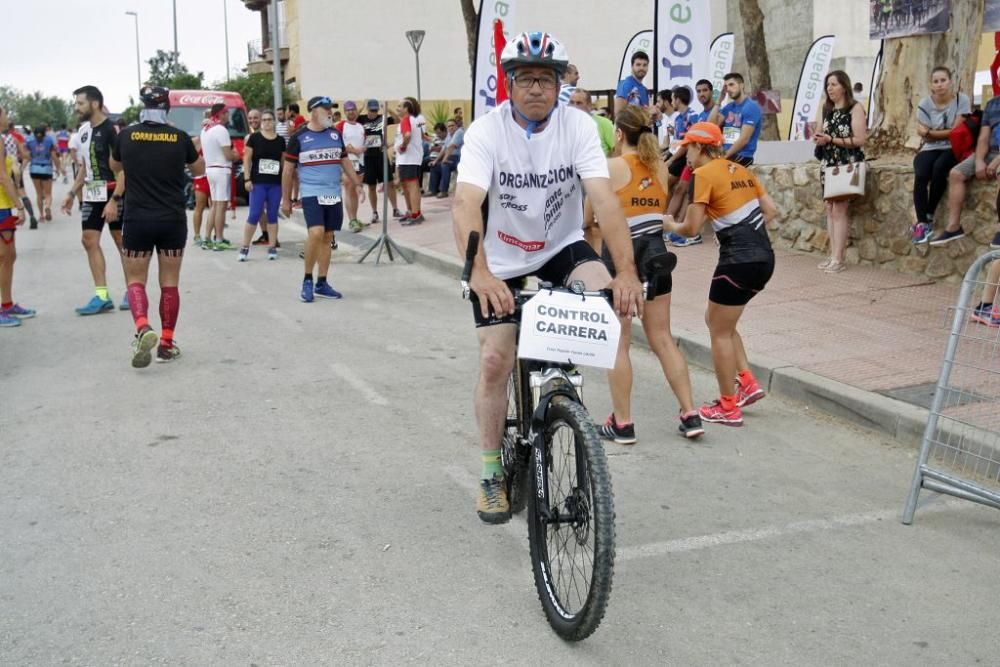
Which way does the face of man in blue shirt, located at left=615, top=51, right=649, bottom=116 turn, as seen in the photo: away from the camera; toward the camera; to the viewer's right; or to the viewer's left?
toward the camera

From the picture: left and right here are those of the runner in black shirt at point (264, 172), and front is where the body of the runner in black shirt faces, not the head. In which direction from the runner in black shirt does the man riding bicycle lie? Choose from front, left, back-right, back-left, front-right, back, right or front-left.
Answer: front

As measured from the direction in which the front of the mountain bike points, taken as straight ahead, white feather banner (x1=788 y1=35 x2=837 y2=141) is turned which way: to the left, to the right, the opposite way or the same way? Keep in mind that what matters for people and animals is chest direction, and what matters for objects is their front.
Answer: the same way

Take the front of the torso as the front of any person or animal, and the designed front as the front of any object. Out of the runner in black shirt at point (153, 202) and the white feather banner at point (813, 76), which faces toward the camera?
the white feather banner

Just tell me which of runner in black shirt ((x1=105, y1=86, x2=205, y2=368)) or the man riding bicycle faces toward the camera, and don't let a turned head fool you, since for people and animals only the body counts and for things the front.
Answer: the man riding bicycle

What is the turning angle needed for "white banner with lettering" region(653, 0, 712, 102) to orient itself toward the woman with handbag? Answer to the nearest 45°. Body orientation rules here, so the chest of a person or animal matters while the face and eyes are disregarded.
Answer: approximately 45° to its left

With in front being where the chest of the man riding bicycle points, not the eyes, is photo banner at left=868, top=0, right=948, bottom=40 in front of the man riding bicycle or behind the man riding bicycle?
behind

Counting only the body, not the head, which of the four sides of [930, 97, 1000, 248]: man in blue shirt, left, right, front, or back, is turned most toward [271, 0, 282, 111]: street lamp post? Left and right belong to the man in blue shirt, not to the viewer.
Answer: right

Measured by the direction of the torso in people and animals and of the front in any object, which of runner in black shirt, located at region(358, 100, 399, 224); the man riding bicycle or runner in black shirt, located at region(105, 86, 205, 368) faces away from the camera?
runner in black shirt, located at region(105, 86, 205, 368)

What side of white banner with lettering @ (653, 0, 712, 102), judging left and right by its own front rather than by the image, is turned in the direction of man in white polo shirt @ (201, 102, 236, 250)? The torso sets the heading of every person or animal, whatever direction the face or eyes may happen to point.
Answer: right

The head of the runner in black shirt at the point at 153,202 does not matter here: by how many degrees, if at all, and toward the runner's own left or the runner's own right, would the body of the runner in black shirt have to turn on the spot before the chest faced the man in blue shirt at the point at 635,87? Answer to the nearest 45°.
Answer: approximately 45° to the runner's own right

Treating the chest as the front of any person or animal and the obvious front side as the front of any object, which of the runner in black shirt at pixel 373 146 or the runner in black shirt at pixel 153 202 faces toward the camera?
the runner in black shirt at pixel 373 146

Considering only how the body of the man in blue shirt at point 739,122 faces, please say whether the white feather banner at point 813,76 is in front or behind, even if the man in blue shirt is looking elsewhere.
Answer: behind

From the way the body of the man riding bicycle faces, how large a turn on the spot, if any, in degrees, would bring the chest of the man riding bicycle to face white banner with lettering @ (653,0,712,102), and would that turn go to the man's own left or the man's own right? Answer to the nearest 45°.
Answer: approximately 180°

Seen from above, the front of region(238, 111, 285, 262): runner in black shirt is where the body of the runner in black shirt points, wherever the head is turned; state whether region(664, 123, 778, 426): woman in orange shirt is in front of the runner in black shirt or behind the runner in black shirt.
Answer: in front

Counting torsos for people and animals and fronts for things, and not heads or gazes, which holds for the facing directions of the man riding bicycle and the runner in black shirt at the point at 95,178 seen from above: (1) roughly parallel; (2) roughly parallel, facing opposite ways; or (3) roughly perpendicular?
roughly parallel

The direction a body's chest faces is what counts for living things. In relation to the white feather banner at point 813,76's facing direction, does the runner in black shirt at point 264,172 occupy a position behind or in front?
in front

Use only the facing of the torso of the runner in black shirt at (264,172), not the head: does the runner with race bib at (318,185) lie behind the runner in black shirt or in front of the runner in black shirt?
in front

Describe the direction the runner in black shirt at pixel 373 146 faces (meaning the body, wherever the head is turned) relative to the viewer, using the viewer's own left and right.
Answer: facing the viewer

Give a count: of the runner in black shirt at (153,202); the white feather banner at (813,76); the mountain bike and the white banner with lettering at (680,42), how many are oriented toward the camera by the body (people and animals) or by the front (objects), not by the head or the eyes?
3
